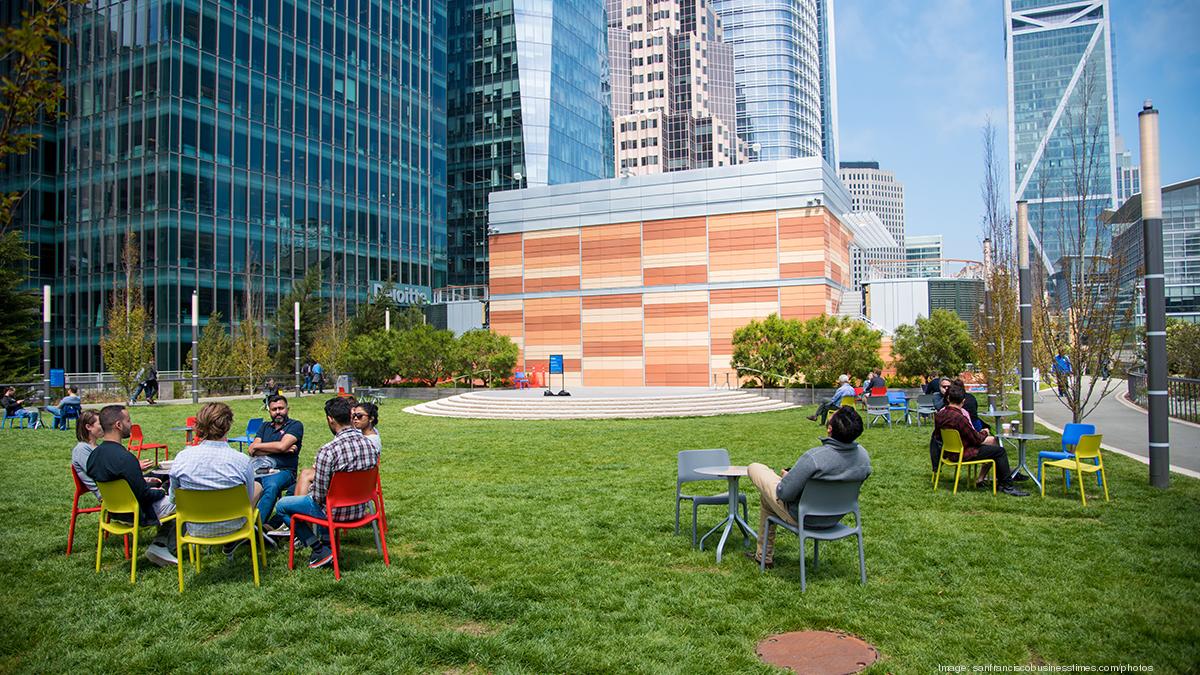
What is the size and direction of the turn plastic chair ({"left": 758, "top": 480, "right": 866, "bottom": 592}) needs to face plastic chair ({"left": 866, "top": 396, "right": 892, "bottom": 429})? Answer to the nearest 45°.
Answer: approximately 45° to its right

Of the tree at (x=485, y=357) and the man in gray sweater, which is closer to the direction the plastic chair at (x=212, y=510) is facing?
the tree

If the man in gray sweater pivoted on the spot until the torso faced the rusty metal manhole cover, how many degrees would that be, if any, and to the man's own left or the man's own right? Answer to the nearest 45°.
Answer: approximately 135° to the man's own left

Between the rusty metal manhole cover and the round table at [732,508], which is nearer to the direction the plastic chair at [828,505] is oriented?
the round table

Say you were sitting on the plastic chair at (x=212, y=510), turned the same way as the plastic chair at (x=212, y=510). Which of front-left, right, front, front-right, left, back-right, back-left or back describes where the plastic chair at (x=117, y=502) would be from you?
front-left

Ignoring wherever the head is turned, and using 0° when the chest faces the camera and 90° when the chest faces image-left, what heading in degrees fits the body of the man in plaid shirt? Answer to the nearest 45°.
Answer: approximately 135°

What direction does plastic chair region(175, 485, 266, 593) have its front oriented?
away from the camera

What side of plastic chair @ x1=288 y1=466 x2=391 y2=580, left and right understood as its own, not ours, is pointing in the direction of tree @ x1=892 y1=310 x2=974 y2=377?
right

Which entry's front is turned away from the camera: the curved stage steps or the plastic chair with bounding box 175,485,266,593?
the plastic chair

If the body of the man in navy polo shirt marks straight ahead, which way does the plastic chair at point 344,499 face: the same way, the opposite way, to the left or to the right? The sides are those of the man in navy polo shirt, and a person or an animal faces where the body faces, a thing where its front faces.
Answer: to the right

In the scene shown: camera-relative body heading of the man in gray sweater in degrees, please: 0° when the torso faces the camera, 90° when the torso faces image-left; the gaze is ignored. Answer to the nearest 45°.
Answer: approximately 135°

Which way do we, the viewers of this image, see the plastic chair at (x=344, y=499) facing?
facing away from the viewer and to the left of the viewer

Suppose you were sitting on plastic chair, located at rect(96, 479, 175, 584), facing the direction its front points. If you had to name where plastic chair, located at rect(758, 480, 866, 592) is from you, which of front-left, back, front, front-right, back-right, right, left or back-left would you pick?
right

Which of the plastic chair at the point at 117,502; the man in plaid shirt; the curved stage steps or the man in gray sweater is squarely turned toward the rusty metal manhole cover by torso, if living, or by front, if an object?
the curved stage steps

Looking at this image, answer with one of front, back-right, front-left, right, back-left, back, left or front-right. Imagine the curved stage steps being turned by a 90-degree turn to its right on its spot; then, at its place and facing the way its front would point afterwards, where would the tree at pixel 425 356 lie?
front-right

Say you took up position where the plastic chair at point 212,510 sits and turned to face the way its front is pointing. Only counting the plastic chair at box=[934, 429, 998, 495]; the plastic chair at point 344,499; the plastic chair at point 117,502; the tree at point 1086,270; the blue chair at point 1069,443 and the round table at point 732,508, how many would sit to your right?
5

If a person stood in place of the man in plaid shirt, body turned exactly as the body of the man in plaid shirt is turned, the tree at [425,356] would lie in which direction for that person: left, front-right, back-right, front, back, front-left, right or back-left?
front-right

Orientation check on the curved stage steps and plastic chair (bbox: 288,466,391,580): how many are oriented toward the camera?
1

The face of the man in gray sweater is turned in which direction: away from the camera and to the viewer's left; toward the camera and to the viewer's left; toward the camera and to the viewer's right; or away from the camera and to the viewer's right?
away from the camera and to the viewer's left
